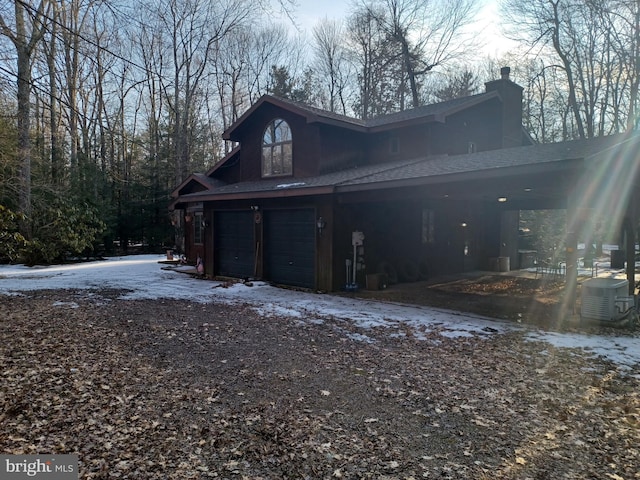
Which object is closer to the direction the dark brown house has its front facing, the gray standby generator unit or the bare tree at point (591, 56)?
the gray standby generator unit

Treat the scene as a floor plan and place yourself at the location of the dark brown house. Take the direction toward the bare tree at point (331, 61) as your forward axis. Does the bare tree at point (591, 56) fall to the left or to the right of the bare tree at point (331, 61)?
right

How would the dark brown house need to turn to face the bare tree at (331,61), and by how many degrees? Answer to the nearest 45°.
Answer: approximately 135° to its right

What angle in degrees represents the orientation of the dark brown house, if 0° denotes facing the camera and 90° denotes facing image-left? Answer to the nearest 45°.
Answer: approximately 45°

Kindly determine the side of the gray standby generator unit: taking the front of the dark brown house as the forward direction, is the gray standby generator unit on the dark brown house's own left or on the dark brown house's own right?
on the dark brown house's own left

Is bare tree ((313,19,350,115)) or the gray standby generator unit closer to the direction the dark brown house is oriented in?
the gray standby generator unit

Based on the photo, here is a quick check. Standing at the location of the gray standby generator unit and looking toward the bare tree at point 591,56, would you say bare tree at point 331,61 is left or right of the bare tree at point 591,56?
left

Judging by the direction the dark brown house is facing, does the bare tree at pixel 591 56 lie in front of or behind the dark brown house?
behind
